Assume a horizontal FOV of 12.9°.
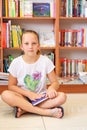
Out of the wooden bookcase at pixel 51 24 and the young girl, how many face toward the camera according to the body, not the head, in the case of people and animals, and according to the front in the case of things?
2

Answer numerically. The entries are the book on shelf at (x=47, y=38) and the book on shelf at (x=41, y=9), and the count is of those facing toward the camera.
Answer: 2

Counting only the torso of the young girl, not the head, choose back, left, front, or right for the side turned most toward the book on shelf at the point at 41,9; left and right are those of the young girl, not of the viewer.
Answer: back

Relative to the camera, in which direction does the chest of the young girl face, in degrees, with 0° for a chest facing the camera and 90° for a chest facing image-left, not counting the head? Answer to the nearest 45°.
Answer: approximately 0°

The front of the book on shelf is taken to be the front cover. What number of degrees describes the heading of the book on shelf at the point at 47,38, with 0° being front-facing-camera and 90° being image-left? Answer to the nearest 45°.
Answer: approximately 0°

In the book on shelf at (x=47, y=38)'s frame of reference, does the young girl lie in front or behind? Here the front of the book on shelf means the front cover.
in front

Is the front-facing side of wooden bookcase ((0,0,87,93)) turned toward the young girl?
yes

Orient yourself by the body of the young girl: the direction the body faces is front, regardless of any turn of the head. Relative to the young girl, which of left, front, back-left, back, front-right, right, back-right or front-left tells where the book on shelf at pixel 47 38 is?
back
